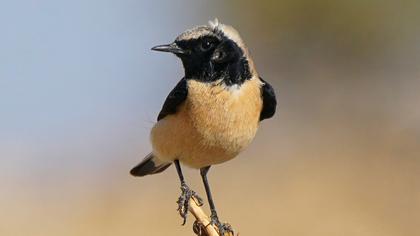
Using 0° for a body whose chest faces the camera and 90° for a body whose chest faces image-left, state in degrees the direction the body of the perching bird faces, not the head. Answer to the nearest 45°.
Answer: approximately 315°
